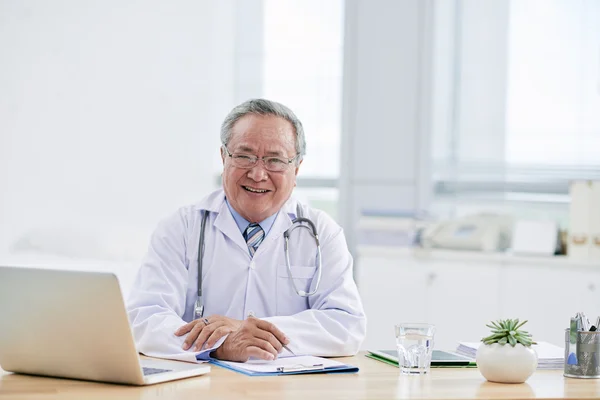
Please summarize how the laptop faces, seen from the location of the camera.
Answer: facing away from the viewer and to the right of the viewer

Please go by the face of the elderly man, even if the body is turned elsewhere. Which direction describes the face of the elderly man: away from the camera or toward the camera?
toward the camera

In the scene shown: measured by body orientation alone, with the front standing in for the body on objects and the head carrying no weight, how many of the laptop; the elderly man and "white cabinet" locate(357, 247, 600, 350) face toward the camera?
2

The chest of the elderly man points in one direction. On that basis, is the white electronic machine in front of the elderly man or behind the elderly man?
behind

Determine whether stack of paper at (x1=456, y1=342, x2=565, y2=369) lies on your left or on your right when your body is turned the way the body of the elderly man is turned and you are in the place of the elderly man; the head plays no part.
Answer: on your left

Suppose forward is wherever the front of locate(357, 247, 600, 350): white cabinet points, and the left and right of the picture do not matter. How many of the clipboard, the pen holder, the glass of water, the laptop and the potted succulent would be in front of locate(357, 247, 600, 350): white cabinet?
5

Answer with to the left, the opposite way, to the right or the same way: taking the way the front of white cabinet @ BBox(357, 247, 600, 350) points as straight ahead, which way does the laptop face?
the opposite way

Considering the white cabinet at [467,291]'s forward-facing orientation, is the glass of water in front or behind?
in front

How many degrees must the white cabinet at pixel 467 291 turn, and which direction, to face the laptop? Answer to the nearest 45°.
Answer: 0° — it already faces it

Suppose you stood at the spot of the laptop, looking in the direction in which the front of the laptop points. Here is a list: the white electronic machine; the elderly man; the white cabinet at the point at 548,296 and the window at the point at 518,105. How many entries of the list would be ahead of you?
4

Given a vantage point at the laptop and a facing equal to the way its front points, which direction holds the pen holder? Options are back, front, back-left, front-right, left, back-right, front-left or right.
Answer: front-right

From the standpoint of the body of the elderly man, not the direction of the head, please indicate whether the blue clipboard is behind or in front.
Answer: in front

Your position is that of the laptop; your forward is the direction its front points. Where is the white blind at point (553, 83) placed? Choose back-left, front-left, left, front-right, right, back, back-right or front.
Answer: front

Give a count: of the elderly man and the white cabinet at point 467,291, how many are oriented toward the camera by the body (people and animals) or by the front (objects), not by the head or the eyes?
2

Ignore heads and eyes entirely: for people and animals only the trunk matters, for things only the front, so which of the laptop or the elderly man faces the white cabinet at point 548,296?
the laptop

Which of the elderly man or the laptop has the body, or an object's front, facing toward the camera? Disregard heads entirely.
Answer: the elderly man

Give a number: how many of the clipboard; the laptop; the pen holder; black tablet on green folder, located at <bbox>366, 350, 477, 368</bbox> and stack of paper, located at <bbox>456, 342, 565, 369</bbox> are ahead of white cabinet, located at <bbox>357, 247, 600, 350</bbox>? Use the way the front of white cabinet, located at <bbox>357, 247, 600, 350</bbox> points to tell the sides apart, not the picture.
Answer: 5

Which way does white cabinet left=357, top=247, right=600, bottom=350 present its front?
toward the camera

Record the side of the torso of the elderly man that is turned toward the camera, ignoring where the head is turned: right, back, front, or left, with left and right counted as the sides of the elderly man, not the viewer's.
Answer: front

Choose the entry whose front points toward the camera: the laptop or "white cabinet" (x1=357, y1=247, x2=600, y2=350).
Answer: the white cabinet
